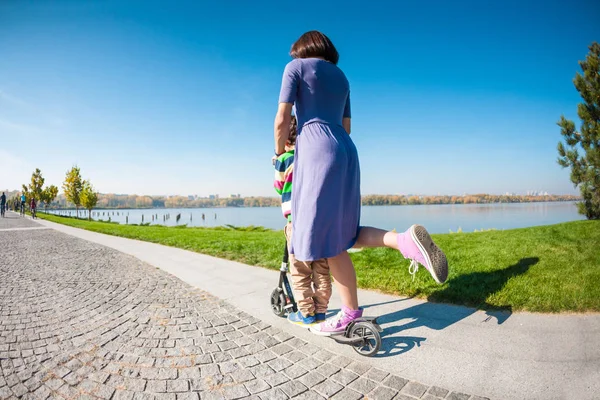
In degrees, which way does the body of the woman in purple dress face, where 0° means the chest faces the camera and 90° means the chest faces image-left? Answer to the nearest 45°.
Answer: approximately 135°

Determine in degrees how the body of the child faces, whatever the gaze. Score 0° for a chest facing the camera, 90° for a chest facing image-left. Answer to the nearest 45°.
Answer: approximately 135°

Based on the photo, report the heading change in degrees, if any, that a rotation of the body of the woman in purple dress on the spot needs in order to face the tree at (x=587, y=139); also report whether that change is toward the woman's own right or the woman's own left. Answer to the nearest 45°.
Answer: approximately 90° to the woman's own right

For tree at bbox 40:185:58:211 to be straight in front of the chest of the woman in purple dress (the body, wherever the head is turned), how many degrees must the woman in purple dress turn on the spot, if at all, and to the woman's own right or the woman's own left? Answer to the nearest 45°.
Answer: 0° — they already face it

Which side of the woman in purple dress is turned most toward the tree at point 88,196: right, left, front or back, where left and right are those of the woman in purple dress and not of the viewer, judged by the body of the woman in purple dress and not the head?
front

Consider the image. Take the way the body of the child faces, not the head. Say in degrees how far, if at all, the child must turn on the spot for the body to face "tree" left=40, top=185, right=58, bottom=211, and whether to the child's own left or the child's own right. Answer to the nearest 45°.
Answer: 0° — they already face it

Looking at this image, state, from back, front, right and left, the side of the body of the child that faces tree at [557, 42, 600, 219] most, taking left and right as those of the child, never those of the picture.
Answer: right

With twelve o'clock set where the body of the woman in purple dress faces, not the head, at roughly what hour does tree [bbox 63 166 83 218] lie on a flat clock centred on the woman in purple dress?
The tree is roughly at 12 o'clock from the woman in purple dress.
